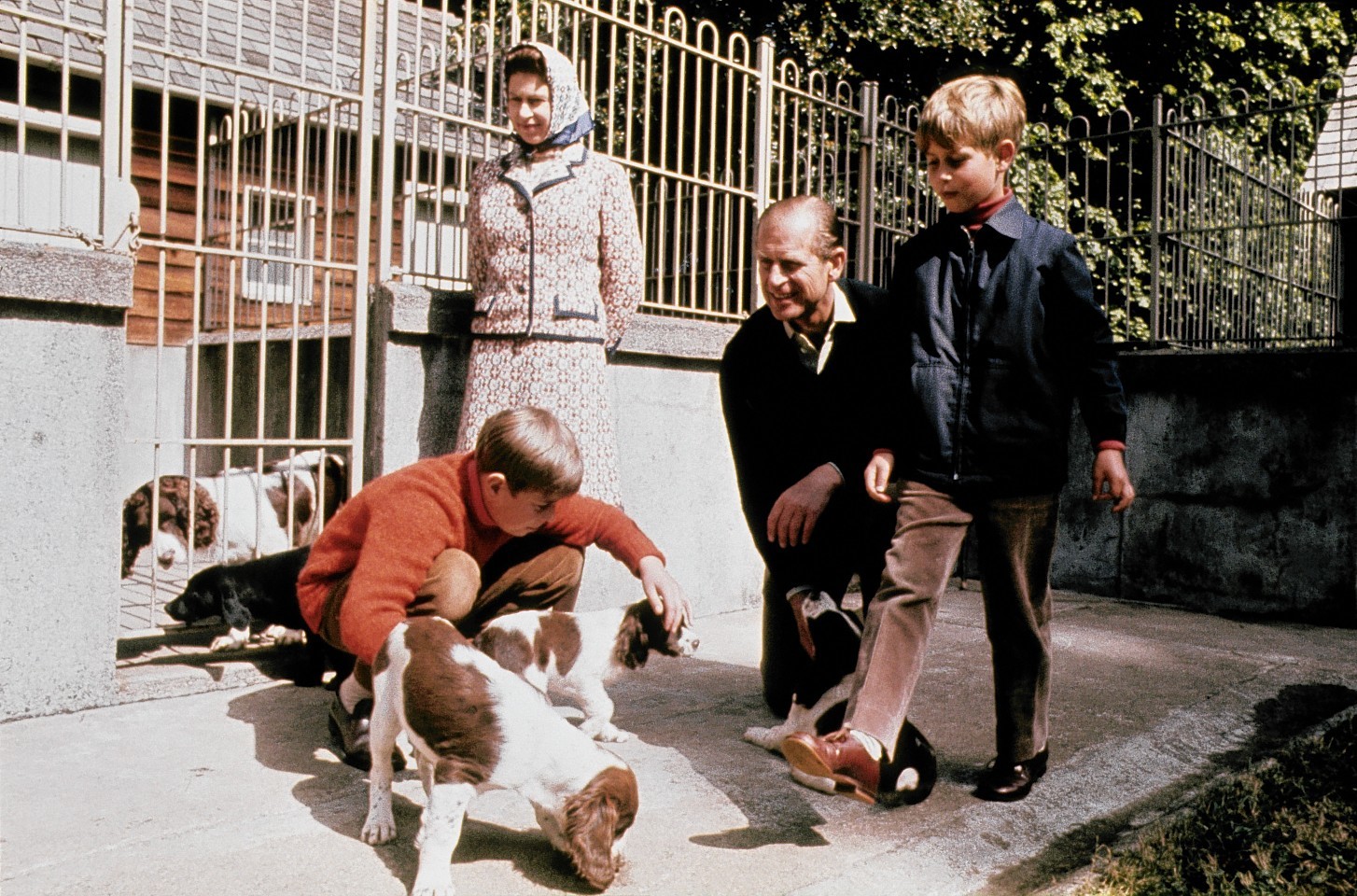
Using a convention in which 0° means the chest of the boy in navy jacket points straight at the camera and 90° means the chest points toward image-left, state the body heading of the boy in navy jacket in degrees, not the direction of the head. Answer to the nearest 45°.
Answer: approximately 45°

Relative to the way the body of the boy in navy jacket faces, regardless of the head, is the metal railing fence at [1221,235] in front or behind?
behind

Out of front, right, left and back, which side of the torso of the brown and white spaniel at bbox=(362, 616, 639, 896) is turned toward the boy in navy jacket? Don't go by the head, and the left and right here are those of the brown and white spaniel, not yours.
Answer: left

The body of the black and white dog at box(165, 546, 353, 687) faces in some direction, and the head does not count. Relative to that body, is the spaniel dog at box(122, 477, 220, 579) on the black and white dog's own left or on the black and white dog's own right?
on the black and white dog's own right

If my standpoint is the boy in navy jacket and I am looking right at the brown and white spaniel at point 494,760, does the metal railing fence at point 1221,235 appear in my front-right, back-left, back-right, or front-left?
back-right

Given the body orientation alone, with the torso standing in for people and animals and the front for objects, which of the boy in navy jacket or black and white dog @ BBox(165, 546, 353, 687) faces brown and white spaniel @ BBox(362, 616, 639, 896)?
the boy in navy jacket

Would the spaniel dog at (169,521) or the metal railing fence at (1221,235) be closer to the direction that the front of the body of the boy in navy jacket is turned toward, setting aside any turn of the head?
the spaniel dog

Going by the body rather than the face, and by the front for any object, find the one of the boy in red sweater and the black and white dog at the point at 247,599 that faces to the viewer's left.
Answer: the black and white dog

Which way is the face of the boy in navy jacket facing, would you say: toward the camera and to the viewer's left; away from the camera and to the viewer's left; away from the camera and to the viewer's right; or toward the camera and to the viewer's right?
toward the camera and to the viewer's left

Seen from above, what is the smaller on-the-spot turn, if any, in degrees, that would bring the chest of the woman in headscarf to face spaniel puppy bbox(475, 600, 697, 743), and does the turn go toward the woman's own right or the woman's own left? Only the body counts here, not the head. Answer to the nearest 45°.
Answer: approximately 45° to the woman's own left

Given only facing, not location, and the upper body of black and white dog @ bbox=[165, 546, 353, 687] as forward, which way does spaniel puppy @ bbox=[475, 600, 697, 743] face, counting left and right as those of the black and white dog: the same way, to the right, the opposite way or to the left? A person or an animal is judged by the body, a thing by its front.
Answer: the opposite way
